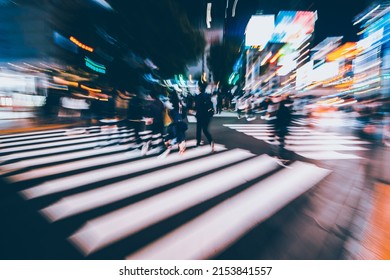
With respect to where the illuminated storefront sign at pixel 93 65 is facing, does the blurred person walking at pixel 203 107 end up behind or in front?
in front
